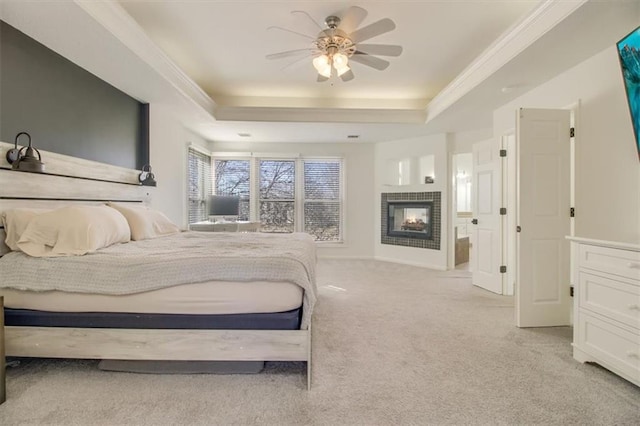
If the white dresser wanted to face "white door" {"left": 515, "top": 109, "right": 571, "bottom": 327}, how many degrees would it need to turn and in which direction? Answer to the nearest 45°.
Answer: approximately 90° to its right

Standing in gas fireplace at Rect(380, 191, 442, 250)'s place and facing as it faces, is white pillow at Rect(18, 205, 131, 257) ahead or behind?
ahead

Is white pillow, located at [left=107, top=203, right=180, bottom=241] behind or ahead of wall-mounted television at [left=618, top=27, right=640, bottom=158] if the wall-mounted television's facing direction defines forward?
ahead

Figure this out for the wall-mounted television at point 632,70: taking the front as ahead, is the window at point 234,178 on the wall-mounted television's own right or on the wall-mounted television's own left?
on the wall-mounted television's own right

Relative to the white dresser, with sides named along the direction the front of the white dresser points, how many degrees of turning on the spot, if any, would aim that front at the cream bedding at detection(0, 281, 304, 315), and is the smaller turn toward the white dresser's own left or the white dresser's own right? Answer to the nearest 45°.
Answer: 0° — it already faces it

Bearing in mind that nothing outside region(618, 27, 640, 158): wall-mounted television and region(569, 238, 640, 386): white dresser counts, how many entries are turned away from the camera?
0

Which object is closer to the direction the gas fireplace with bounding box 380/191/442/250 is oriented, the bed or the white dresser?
the bed

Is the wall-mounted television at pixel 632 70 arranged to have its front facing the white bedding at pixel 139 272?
yes

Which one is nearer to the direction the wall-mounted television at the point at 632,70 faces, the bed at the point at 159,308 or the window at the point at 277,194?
the bed

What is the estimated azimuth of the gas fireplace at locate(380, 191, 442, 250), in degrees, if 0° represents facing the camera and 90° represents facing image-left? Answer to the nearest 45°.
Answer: approximately 45°
